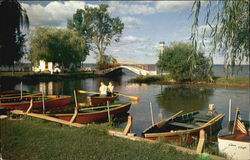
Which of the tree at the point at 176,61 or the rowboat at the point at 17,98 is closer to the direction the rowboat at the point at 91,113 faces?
the tree

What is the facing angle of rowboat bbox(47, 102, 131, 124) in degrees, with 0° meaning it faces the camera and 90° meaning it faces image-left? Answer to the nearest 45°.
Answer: approximately 270°

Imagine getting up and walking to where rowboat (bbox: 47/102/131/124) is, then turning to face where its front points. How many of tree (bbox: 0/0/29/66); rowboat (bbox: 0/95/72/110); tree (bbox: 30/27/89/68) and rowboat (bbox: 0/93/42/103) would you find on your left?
0

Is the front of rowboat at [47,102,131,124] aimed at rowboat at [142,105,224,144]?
no

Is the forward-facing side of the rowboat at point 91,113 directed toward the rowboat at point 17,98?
no

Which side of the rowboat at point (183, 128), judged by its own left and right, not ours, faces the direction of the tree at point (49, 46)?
right

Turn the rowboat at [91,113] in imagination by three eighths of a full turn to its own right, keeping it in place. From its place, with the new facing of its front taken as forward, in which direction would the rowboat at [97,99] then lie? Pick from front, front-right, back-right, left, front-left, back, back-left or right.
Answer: back

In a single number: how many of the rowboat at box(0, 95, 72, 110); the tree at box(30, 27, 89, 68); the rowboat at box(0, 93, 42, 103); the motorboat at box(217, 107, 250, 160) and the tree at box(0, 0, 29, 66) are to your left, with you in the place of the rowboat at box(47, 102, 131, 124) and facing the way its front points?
1

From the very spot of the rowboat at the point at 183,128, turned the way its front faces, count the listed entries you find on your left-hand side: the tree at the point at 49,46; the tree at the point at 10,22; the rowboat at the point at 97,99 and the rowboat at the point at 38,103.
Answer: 0

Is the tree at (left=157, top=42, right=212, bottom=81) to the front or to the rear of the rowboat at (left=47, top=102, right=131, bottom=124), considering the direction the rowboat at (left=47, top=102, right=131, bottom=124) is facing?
to the front

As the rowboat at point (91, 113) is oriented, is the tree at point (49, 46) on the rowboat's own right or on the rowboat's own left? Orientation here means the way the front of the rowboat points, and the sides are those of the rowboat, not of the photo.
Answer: on the rowboat's own left

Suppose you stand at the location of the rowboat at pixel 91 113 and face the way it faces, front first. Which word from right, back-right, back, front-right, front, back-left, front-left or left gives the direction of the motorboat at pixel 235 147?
front-right

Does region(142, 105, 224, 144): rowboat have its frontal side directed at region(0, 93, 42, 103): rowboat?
no
